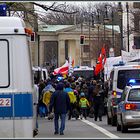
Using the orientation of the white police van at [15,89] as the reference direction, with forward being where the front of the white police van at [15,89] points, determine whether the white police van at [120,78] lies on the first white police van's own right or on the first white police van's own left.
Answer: on the first white police van's own right
